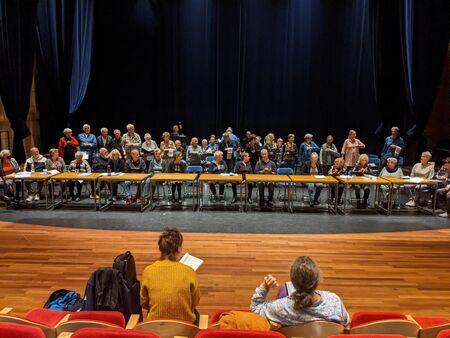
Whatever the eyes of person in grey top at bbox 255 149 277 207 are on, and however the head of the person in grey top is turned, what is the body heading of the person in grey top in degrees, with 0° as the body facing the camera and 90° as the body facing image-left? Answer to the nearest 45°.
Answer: approximately 0°

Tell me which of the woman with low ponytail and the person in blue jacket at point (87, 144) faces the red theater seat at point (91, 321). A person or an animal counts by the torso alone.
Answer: the person in blue jacket

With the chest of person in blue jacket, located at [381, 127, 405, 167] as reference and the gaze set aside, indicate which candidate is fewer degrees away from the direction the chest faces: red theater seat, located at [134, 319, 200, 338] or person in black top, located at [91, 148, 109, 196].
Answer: the red theater seat

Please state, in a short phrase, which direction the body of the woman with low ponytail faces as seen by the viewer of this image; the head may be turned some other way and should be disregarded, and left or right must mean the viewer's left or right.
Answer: facing away from the viewer

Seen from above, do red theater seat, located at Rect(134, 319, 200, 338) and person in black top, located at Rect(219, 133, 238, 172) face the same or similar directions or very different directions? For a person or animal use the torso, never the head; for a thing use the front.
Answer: very different directions

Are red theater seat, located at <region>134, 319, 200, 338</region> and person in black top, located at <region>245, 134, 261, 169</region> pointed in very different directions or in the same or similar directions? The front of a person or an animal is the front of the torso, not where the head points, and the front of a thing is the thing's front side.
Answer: very different directions

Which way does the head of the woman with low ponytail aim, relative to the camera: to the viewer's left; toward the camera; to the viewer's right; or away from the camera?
away from the camera

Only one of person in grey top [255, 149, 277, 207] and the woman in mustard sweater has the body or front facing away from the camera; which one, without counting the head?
the woman in mustard sweater

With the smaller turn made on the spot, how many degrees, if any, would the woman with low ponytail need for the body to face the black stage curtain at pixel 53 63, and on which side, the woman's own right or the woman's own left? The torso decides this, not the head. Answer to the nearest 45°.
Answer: approximately 45° to the woman's own left

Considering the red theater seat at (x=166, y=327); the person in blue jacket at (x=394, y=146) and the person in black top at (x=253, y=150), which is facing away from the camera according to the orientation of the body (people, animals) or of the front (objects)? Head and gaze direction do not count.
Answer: the red theater seat

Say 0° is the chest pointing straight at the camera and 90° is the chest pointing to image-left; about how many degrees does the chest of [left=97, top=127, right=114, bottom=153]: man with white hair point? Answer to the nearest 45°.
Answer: approximately 0°

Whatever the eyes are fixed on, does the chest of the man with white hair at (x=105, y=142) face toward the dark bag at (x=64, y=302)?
yes

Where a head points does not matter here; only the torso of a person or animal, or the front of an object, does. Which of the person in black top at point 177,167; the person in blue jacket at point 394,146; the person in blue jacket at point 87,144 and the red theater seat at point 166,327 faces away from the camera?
the red theater seat
